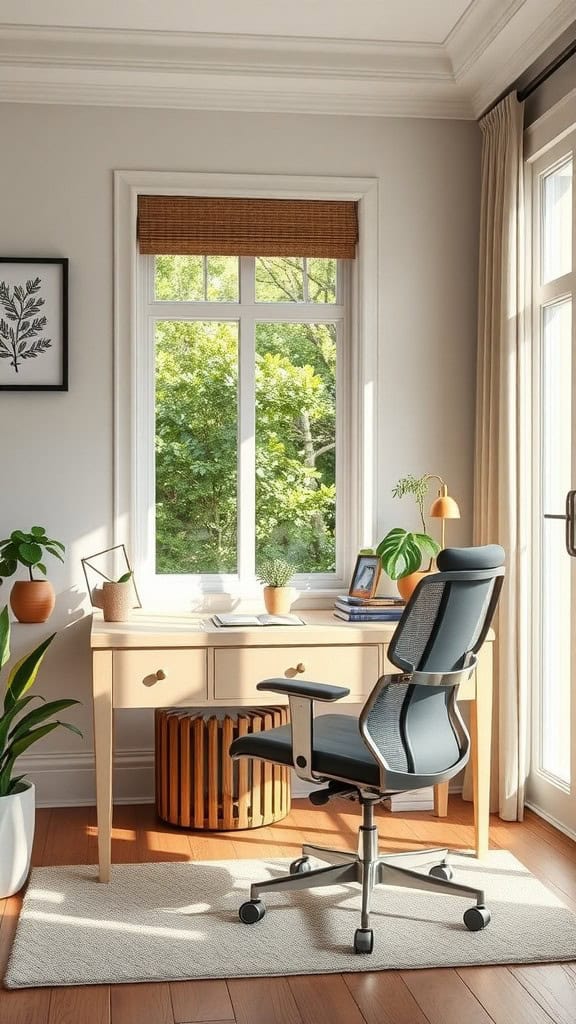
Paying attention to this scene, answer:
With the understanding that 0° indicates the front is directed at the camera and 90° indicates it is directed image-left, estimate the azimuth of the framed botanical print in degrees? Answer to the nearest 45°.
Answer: approximately 0°

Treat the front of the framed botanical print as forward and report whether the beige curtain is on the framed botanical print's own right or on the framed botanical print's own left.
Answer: on the framed botanical print's own left

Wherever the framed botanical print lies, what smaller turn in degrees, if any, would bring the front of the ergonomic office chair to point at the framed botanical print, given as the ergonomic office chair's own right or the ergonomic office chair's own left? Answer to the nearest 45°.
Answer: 0° — it already faces it

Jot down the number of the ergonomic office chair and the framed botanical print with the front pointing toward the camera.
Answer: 1

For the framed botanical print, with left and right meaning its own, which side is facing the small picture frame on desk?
left

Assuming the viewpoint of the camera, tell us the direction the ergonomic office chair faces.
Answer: facing away from the viewer and to the left of the viewer

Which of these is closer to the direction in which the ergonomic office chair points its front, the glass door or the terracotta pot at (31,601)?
the terracotta pot
